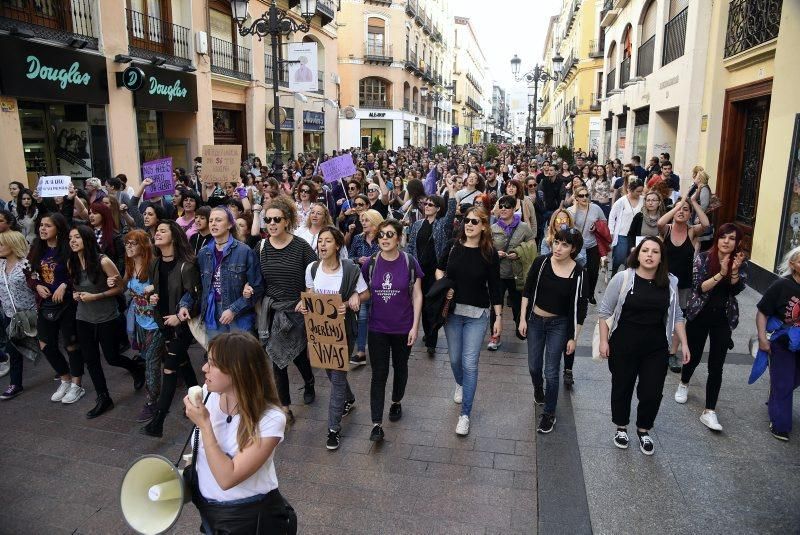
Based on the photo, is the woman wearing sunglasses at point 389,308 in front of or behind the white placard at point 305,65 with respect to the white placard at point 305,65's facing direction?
in front

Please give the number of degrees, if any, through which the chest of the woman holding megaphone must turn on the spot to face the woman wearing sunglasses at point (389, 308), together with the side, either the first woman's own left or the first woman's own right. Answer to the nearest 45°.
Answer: approximately 180°

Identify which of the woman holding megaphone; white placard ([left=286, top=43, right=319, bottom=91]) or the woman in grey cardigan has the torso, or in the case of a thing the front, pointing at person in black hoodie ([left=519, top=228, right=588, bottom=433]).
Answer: the white placard

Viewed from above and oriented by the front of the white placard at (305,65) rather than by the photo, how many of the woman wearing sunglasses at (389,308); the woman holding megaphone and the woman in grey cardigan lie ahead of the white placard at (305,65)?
3

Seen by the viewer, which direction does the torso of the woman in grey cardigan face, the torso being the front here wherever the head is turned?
toward the camera

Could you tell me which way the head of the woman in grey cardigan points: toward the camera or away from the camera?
toward the camera

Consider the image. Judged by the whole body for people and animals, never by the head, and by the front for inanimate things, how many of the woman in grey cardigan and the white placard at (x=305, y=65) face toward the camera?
2

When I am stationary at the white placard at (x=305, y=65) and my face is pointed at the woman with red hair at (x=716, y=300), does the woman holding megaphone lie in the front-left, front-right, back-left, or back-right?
front-right

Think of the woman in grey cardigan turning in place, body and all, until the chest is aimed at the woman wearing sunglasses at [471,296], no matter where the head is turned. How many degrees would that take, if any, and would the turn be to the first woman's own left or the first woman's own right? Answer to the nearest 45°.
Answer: approximately 90° to the first woman's own right

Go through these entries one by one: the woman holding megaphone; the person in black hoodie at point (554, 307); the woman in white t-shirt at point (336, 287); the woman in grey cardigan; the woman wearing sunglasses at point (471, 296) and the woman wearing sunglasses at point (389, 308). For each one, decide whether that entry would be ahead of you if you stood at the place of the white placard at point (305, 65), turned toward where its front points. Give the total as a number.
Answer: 6

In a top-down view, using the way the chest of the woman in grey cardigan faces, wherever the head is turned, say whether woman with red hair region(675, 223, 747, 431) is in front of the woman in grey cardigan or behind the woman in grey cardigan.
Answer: behind

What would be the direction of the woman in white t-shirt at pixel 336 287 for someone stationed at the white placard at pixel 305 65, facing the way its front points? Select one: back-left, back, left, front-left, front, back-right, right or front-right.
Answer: front

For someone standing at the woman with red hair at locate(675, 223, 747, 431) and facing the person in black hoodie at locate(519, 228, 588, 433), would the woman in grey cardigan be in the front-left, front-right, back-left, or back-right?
front-left

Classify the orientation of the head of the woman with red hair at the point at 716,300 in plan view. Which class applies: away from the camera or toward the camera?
toward the camera

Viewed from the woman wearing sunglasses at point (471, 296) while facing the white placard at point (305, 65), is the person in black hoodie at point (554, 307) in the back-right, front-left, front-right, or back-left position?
back-right

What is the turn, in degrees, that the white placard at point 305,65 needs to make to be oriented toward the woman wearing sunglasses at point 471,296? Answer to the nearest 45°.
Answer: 0° — it already faces them
